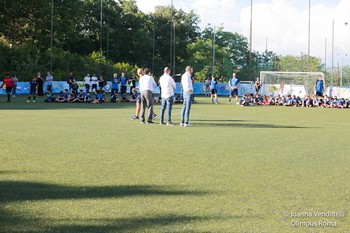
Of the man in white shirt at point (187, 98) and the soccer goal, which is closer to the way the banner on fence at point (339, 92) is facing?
the man in white shirt

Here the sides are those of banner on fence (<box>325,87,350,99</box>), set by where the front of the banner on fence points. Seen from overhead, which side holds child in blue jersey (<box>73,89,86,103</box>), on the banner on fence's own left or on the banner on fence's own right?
on the banner on fence's own right

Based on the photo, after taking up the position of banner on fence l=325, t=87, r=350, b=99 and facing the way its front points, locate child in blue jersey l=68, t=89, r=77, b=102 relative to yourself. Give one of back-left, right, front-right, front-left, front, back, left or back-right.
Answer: front-right

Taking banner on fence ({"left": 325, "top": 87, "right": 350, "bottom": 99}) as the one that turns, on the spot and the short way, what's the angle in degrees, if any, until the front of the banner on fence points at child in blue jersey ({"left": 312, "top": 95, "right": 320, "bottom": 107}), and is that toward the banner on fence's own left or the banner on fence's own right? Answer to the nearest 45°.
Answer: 0° — it already faces them

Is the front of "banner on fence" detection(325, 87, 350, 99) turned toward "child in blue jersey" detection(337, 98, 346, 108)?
yes

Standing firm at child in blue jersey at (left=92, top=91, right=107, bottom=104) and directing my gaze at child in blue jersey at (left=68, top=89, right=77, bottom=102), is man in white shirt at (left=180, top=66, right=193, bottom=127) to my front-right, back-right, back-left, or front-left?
back-left

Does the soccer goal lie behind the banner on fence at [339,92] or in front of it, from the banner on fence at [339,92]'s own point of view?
behind

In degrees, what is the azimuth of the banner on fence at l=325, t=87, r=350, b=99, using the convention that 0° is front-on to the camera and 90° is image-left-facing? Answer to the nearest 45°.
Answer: approximately 0°

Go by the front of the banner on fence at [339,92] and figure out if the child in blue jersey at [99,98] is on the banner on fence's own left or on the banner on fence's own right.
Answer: on the banner on fence's own right

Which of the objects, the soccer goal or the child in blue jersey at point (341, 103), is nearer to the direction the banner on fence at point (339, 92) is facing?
the child in blue jersey
